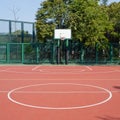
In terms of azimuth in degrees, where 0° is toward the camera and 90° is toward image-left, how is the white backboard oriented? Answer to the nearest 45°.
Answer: approximately 0°
